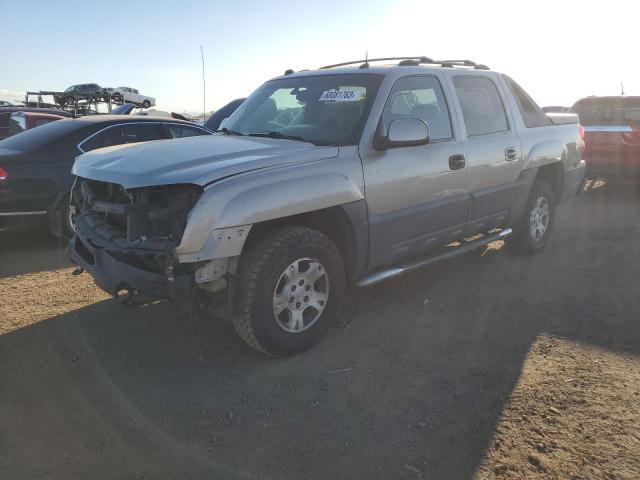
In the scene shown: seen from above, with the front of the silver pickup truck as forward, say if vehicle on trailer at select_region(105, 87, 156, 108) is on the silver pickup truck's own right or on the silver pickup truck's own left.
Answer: on the silver pickup truck's own right

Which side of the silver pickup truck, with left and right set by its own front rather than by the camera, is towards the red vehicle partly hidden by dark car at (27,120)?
right

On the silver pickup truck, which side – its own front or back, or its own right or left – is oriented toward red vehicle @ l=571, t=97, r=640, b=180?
back

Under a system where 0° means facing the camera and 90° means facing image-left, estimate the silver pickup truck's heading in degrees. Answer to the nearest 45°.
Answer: approximately 45°

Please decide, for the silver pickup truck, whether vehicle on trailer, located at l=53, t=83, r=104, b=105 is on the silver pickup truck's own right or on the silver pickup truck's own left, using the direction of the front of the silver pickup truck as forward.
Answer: on the silver pickup truck's own right

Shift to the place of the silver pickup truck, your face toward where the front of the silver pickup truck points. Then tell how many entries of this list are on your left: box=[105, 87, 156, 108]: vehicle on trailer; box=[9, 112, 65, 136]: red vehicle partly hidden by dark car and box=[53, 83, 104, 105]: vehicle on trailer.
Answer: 0
